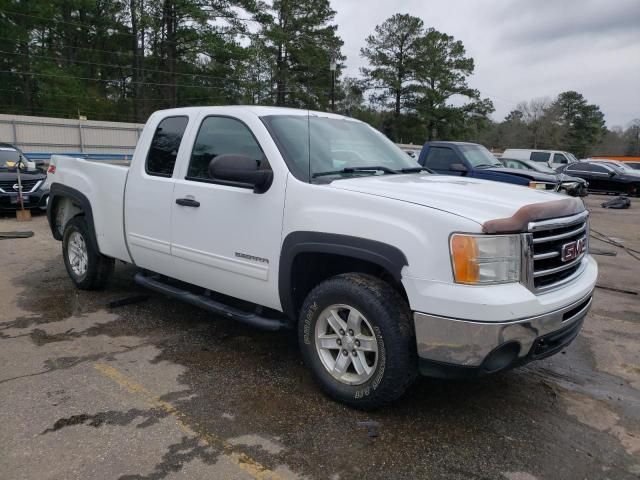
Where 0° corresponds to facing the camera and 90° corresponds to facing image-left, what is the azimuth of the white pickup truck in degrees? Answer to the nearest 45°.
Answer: approximately 315°

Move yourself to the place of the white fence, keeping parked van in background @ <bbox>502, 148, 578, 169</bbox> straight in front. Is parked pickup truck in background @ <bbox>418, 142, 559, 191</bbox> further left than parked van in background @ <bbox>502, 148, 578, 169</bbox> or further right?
right

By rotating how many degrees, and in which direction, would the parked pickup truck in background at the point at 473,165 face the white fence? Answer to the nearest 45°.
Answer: approximately 180°

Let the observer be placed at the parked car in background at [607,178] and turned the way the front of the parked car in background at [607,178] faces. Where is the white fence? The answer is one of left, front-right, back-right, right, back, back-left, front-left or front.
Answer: back

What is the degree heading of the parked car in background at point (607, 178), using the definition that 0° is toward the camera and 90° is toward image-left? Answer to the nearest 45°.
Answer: approximately 270°

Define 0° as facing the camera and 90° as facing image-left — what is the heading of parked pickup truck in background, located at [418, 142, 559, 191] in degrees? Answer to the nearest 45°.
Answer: approximately 315°

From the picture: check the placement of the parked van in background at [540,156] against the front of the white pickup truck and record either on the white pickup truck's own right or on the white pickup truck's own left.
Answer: on the white pickup truck's own left
